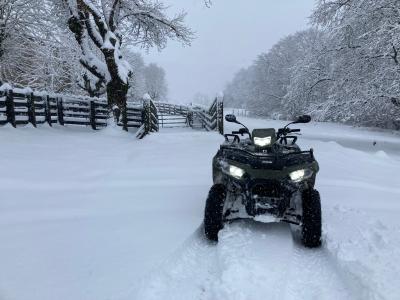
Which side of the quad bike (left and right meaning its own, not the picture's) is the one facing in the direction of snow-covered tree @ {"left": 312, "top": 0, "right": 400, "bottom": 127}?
back

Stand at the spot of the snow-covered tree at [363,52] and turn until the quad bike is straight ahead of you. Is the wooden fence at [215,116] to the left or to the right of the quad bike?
right

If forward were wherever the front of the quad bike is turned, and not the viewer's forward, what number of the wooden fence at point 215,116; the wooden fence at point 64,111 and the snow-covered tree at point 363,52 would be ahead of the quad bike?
0

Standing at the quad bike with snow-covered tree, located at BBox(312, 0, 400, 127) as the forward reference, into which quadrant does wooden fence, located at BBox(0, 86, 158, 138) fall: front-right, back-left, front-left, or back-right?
front-left

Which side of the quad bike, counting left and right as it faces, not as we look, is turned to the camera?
front

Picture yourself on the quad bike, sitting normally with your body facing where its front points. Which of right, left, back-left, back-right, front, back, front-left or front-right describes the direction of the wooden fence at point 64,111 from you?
back-right

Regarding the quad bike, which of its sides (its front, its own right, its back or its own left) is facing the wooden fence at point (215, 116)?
back
